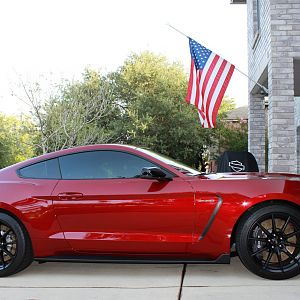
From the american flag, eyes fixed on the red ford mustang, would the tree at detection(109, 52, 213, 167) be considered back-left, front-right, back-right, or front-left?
back-right

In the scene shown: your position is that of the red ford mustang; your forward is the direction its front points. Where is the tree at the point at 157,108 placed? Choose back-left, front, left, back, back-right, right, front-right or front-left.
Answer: left

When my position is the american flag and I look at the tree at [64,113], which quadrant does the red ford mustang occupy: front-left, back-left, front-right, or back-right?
back-left

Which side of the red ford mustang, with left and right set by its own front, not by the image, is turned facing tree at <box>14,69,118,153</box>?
left

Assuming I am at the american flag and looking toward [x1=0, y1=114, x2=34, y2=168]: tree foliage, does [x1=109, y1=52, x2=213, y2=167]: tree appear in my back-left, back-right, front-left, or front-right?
front-right

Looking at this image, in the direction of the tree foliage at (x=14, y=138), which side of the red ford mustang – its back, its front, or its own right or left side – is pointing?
left

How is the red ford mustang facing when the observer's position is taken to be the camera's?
facing to the right of the viewer

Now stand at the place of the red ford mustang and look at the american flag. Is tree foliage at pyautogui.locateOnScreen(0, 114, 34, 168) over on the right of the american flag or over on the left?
left

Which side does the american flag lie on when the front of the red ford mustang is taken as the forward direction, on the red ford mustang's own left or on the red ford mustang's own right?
on the red ford mustang's own left
